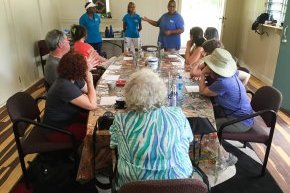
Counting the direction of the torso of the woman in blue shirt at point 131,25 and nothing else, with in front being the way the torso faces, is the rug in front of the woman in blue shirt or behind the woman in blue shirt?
in front

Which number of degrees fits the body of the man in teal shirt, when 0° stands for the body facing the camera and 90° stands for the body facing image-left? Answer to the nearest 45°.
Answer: approximately 0°

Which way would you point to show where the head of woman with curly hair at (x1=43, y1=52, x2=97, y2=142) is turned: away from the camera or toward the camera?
away from the camera

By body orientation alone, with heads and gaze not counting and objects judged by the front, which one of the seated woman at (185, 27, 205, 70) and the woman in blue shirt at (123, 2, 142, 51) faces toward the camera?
the woman in blue shirt

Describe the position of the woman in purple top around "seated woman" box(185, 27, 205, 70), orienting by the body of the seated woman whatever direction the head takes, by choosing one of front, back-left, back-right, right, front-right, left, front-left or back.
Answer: back-left

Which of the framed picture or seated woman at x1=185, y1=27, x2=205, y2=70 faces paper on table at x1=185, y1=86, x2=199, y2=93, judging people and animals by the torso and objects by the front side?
the framed picture

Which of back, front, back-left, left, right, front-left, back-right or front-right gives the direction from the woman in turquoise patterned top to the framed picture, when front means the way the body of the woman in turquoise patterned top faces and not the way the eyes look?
front

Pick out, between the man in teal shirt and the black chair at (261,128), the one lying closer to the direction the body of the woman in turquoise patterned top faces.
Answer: the man in teal shirt

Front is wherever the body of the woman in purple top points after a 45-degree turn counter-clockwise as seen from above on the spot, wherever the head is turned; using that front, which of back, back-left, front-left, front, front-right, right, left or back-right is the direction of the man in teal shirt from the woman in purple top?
front-right

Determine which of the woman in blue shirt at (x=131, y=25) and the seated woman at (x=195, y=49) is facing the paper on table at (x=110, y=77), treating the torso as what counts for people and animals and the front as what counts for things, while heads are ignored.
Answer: the woman in blue shirt

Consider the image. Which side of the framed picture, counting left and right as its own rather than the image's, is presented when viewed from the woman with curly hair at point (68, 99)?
front

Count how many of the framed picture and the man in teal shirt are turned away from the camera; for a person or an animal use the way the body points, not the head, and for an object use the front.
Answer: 0

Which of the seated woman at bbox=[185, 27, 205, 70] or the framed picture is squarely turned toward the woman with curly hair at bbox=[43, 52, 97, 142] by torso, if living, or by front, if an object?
the framed picture

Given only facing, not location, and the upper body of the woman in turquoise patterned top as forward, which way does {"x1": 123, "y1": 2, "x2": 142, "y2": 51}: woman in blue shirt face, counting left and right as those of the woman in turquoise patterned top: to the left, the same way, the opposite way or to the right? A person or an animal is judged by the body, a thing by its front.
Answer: the opposite way

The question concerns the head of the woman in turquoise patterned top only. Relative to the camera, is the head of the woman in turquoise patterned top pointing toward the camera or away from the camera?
away from the camera

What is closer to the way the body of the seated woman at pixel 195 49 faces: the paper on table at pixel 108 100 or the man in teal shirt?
the man in teal shirt

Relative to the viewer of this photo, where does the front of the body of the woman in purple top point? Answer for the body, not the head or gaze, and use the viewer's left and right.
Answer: facing away from the viewer and to the left of the viewer

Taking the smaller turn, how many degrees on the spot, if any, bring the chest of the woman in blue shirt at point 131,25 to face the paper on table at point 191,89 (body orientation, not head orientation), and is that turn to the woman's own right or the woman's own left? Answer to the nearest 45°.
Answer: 0° — they already face it

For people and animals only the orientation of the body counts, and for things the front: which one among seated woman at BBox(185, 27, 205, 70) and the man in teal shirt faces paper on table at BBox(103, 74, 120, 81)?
the man in teal shirt

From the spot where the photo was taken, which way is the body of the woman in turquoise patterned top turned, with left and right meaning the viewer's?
facing away from the viewer

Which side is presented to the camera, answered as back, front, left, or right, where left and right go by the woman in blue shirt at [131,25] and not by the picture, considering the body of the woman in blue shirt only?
front
